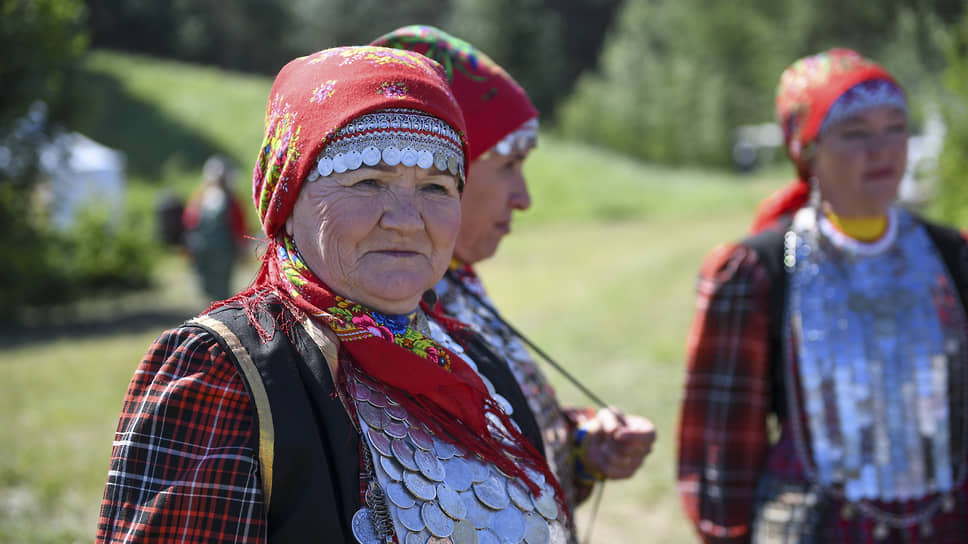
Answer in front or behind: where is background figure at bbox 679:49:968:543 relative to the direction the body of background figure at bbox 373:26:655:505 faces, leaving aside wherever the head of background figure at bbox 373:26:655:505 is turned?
in front

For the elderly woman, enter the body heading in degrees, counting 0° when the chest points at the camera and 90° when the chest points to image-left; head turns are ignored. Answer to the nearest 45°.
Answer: approximately 315°

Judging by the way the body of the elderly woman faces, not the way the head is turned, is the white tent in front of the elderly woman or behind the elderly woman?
behind

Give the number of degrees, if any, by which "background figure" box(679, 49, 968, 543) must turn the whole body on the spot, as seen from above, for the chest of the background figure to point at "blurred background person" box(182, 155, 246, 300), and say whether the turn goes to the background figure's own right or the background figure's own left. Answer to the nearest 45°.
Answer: approximately 180°

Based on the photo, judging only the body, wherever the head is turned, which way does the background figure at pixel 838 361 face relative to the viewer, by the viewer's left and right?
facing the viewer and to the right of the viewer

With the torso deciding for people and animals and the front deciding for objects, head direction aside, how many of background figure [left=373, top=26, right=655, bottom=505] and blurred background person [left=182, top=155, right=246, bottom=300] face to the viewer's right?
1

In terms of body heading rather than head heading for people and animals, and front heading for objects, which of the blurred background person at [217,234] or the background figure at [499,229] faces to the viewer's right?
the background figure

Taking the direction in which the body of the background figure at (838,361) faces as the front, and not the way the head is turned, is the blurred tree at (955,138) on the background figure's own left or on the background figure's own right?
on the background figure's own left

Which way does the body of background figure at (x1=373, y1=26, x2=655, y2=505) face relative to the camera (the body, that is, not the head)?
to the viewer's right
